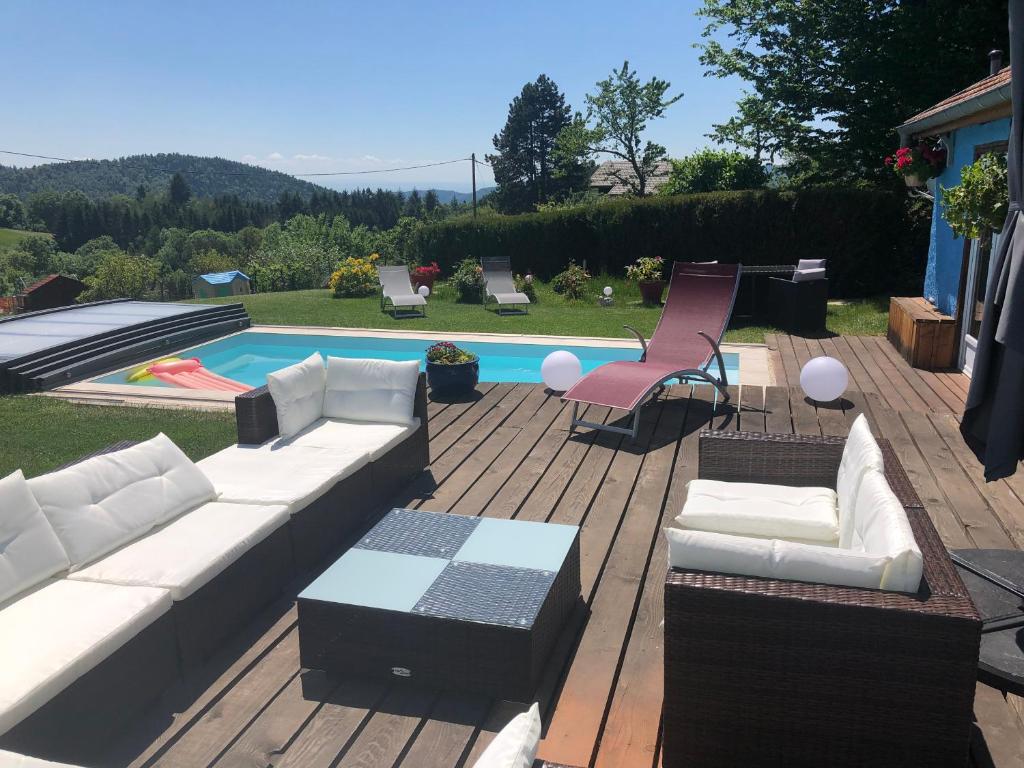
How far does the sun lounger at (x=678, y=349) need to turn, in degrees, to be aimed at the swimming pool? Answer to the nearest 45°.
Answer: approximately 90° to its right

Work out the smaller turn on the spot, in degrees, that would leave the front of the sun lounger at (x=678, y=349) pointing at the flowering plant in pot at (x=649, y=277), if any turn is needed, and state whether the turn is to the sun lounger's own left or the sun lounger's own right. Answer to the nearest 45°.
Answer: approximately 135° to the sun lounger's own right

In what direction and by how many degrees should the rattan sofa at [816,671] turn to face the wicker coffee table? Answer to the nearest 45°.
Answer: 0° — it already faces it

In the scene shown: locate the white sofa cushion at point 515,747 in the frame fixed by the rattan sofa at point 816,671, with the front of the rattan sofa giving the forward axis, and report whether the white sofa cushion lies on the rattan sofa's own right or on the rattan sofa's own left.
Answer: on the rattan sofa's own left

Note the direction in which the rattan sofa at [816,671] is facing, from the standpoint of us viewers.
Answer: facing to the left of the viewer

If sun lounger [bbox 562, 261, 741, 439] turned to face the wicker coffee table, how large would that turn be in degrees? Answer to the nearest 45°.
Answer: approximately 45° to its left

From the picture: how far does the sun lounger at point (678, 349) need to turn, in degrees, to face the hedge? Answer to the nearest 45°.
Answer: approximately 135° to its right

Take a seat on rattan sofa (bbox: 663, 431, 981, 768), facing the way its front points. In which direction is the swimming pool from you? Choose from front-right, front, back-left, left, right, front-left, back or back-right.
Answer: front-right

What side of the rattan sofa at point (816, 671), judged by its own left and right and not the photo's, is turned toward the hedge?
right

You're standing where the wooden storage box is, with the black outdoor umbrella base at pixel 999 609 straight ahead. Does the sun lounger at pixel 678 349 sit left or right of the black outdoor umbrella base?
right

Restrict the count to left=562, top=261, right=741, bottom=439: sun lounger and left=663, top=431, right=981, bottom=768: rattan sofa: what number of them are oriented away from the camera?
0

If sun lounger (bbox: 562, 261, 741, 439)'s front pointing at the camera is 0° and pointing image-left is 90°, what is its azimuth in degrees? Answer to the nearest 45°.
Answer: approximately 45°

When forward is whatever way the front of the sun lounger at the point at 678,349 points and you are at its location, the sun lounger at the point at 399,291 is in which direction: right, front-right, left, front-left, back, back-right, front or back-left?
right

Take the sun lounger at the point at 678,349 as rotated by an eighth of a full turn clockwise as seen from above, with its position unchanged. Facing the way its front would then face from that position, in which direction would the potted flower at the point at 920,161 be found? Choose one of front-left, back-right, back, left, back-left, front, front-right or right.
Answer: back-right

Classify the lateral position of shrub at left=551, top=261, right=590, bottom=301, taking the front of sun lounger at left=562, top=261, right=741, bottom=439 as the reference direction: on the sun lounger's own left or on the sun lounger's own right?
on the sun lounger's own right

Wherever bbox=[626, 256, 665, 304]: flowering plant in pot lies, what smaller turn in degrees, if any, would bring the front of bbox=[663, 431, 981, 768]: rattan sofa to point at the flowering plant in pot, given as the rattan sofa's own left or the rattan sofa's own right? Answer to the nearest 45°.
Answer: approximately 90° to the rattan sofa's own right
